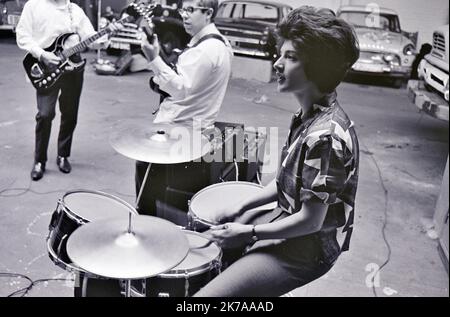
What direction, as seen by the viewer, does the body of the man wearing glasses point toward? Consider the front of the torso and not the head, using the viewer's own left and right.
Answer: facing to the left of the viewer

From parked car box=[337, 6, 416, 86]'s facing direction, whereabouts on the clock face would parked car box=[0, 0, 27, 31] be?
parked car box=[0, 0, 27, 31] is roughly at 2 o'clock from parked car box=[337, 6, 416, 86].

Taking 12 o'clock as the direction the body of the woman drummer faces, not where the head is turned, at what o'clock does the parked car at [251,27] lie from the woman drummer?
The parked car is roughly at 3 o'clock from the woman drummer.

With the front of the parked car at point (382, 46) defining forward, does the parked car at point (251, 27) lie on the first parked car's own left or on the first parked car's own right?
on the first parked car's own right

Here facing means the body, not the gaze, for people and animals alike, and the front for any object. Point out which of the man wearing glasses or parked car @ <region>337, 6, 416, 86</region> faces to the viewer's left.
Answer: the man wearing glasses

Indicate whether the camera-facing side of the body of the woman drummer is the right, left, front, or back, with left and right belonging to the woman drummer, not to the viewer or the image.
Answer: left

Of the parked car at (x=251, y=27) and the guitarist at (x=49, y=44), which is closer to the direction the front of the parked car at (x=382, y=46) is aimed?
the guitarist

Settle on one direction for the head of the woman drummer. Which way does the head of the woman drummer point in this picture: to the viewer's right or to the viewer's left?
to the viewer's left

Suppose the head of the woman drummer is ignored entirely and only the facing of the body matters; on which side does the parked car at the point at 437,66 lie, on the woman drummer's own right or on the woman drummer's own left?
on the woman drummer's own right
